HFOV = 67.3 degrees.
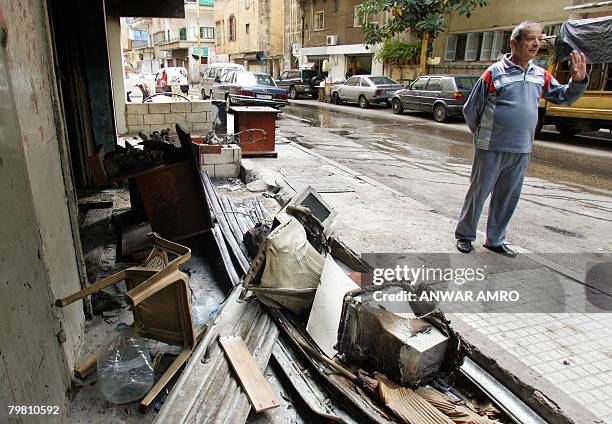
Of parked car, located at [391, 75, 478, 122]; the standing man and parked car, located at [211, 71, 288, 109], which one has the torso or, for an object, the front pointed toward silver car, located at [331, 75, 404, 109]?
parked car, located at [391, 75, 478, 122]

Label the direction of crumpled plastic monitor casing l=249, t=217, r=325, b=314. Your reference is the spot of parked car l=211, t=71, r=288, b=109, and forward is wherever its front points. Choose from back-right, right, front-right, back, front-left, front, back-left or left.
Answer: back-left

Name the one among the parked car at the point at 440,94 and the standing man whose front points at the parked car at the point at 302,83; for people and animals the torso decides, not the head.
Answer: the parked car at the point at 440,94

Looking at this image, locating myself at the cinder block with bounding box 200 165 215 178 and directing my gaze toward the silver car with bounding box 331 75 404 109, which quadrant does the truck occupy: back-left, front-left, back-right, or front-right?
front-right

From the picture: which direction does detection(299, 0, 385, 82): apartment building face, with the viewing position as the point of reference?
facing the viewer and to the left of the viewer

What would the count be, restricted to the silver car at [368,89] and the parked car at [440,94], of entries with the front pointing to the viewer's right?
0

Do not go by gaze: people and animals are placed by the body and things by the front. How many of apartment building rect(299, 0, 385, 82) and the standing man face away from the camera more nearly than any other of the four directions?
0

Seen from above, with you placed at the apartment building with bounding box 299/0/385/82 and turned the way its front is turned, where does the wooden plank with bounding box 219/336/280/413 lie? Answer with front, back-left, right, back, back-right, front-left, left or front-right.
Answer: front-left

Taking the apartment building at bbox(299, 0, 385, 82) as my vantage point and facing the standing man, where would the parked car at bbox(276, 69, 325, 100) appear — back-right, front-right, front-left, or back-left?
front-right

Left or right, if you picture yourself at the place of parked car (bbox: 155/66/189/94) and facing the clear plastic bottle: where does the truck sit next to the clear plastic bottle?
left
